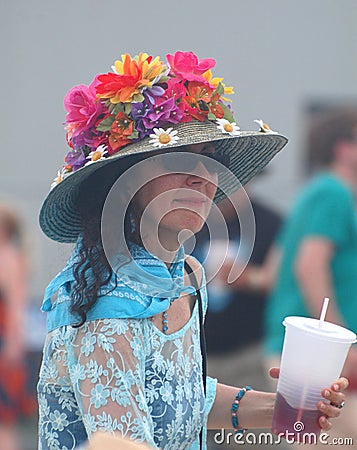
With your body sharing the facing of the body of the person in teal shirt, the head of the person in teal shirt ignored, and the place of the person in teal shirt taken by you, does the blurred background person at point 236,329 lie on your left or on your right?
on your left

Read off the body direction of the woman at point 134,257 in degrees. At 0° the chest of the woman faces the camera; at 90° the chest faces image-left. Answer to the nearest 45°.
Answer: approximately 315°

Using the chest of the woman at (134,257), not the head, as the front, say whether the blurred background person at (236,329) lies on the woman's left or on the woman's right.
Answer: on the woman's left

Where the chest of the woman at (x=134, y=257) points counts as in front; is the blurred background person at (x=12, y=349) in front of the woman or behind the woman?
behind

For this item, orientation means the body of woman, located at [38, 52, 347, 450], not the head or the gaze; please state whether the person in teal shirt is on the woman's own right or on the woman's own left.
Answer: on the woman's own left
